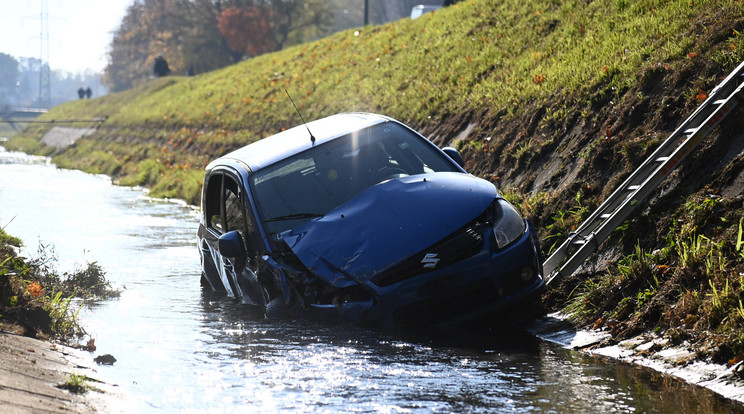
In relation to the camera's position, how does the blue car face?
facing the viewer and to the right of the viewer

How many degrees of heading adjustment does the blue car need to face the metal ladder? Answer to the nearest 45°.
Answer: approximately 45° to its left

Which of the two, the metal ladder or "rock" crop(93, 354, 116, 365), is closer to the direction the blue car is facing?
the metal ladder

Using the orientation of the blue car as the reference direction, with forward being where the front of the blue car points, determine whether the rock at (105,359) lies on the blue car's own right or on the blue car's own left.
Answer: on the blue car's own right
